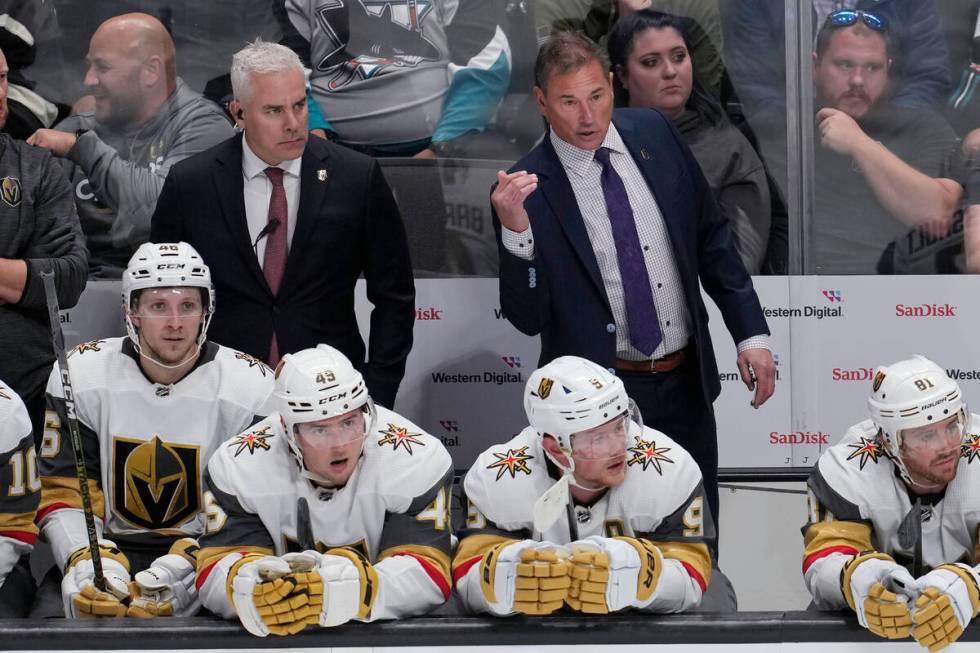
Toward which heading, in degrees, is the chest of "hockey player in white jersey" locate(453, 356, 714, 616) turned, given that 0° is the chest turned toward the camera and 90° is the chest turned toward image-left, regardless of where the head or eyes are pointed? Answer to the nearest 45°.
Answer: approximately 0°

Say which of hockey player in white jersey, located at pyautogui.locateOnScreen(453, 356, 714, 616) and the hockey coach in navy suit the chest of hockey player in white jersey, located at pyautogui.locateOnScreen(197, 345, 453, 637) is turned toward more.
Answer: the hockey player in white jersey

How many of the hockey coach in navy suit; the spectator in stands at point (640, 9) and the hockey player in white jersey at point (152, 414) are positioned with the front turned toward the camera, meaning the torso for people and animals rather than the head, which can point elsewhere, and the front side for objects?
3

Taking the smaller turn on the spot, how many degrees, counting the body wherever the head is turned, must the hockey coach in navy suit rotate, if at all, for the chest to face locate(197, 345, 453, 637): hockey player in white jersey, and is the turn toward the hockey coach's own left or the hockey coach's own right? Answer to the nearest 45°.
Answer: approximately 45° to the hockey coach's own right

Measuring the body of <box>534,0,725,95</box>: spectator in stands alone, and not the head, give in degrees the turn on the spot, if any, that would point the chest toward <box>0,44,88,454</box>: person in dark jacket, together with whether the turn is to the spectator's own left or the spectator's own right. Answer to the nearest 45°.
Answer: approximately 45° to the spectator's own right

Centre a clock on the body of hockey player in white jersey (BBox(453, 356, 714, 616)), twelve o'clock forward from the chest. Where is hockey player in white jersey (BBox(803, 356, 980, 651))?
hockey player in white jersey (BBox(803, 356, 980, 651)) is roughly at 9 o'clock from hockey player in white jersey (BBox(453, 356, 714, 616)).

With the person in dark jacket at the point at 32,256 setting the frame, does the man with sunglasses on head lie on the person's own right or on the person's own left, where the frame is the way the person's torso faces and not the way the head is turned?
on the person's own left

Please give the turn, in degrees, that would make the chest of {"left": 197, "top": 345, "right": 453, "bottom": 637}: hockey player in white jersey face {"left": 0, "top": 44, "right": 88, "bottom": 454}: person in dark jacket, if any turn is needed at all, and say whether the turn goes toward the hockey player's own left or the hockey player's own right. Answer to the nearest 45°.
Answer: approximately 135° to the hockey player's own right
